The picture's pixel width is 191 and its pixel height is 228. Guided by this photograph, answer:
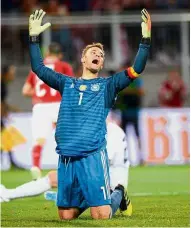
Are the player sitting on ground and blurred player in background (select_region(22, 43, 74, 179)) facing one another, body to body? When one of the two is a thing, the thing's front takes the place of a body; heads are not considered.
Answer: no

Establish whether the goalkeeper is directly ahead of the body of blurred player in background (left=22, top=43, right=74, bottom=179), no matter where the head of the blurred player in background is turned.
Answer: no
